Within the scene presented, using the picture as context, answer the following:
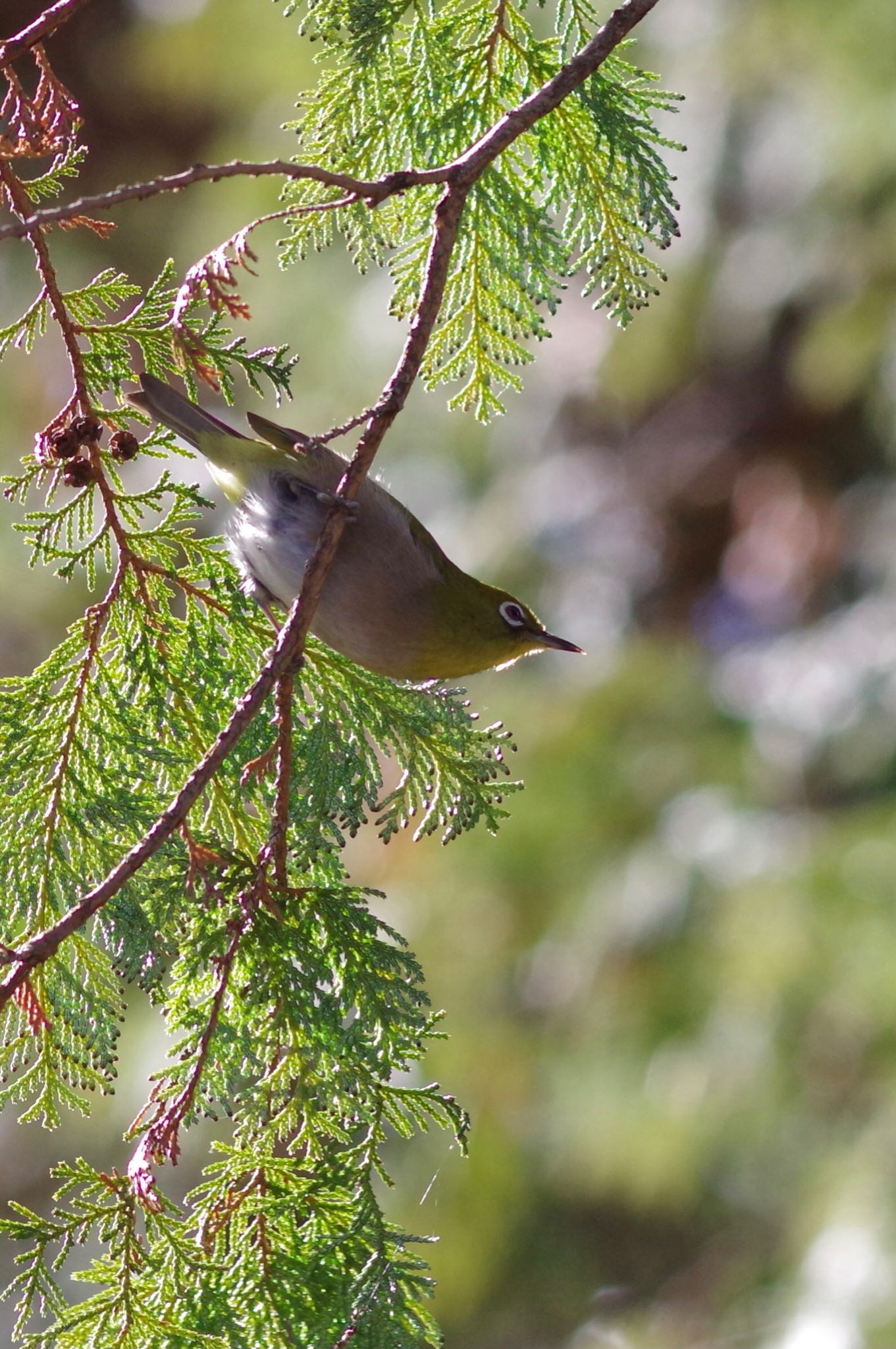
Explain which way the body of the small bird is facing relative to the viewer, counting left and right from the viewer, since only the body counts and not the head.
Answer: facing to the right of the viewer
